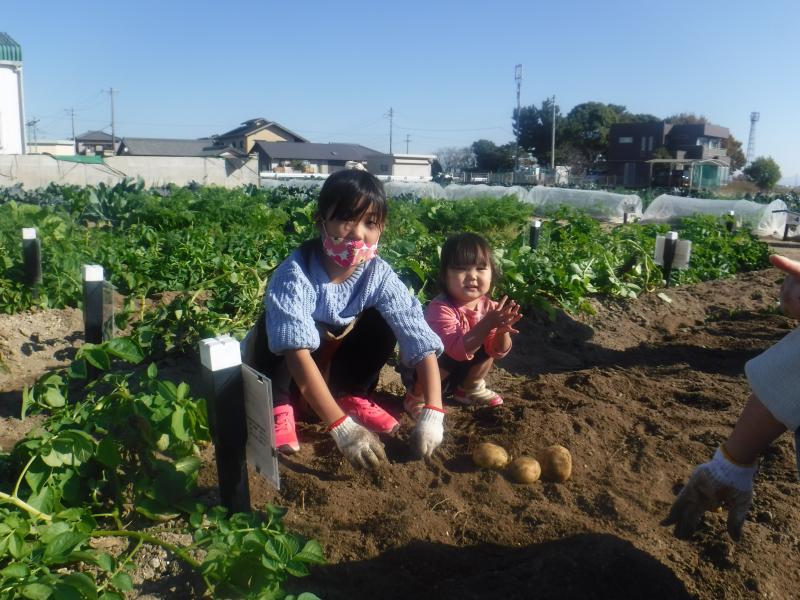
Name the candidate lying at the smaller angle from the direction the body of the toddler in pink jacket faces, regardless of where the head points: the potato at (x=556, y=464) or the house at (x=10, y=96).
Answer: the potato

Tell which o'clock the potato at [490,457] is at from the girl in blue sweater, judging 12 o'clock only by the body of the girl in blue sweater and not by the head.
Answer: The potato is roughly at 11 o'clock from the girl in blue sweater.

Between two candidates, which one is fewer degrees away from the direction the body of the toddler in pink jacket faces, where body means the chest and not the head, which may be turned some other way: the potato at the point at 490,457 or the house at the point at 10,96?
the potato

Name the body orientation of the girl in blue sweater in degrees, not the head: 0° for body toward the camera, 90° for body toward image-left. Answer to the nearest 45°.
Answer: approximately 315°

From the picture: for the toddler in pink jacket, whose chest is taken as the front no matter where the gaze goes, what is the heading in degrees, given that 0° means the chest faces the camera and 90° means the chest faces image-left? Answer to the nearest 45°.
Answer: approximately 315°

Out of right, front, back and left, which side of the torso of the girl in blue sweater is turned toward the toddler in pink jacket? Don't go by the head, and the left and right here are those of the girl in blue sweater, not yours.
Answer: left
